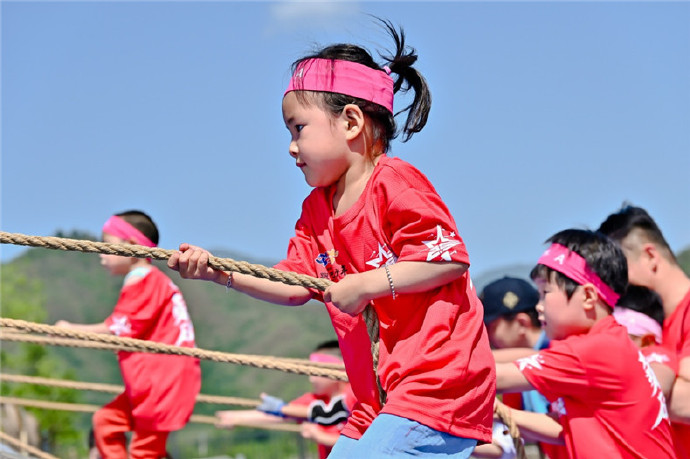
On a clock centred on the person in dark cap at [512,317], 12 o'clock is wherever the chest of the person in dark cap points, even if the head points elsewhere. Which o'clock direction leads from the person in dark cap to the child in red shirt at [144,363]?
The child in red shirt is roughly at 12 o'clock from the person in dark cap.

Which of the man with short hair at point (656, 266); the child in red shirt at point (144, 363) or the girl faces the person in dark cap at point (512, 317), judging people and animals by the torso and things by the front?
the man with short hair

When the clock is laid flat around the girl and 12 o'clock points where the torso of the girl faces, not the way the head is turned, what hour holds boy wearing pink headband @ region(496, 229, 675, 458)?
The boy wearing pink headband is roughly at 6 o'clock from the girl.

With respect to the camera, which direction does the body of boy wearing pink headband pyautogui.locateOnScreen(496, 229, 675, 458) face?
to the viewer's left

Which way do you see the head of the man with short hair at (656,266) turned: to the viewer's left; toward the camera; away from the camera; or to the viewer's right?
to the viewer's left

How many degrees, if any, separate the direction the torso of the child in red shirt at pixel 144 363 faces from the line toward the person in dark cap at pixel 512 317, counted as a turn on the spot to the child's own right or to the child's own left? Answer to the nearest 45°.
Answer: approximately 135° to the child's own left

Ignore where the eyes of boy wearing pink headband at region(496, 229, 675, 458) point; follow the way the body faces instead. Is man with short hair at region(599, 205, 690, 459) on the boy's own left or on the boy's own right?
on the boy's own right

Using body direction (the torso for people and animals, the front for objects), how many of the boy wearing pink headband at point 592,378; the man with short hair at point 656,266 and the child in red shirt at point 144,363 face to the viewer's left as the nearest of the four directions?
3

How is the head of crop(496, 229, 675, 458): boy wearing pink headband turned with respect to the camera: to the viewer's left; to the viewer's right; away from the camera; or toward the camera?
to the viewer's left

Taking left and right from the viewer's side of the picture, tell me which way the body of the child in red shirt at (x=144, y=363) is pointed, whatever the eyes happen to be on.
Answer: facing to the left of the viewer

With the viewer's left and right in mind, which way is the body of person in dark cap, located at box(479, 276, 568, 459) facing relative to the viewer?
facing to the left of the viewer

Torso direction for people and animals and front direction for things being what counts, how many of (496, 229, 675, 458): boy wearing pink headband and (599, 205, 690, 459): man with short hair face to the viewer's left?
2

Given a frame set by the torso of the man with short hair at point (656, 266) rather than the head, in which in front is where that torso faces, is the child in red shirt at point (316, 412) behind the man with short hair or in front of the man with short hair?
in front

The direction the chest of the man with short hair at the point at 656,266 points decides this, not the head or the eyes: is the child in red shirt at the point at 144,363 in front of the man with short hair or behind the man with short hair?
in front
